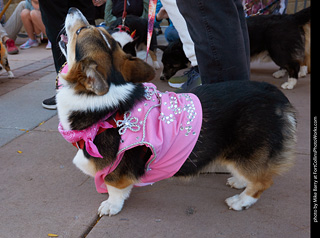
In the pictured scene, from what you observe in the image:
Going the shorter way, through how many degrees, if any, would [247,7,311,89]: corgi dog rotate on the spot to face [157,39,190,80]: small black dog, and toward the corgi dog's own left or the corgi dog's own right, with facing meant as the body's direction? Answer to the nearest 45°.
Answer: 0° — it already faces it

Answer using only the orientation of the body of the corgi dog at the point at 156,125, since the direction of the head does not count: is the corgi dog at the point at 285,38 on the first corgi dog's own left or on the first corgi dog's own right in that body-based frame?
on the first corgi dog's own right

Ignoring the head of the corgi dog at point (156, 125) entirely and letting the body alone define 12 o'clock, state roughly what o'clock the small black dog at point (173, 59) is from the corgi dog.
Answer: The small black dog is roughly at 3 o'clock from the corgi dog.

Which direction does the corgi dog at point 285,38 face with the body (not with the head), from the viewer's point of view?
to the viewer's left

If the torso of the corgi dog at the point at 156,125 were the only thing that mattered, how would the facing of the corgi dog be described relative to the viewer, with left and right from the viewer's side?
facing to the left of the viewer

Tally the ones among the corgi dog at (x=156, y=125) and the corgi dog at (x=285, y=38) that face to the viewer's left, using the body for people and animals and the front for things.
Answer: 2
